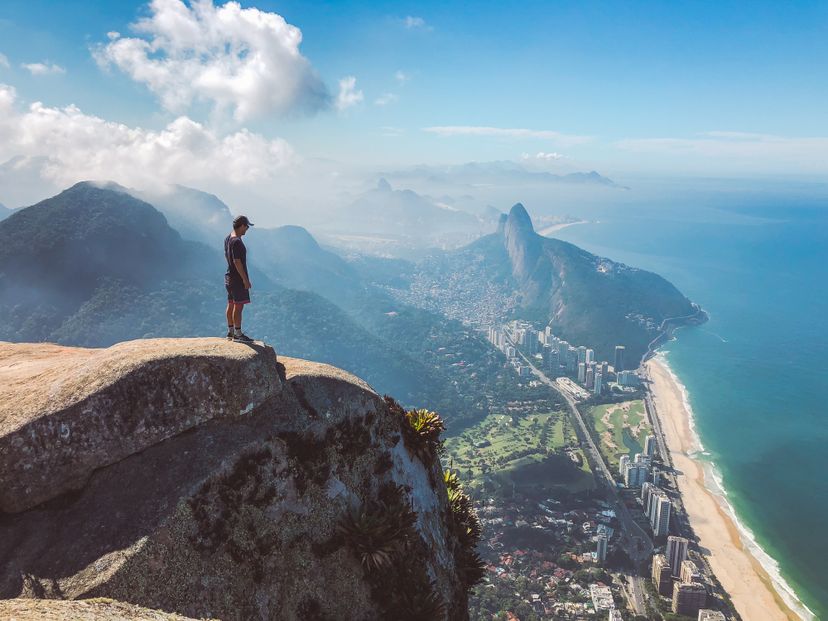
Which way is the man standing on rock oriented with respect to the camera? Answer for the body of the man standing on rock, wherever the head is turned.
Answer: to the viewer's right

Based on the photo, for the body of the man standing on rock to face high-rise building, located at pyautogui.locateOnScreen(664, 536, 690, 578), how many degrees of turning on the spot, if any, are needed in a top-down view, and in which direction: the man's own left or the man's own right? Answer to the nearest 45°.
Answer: approximately 45° to the man's own left

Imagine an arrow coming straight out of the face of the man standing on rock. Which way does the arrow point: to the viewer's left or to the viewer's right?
to the viewer's right

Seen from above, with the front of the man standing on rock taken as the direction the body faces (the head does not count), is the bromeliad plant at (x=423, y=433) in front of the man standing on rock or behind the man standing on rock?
in front

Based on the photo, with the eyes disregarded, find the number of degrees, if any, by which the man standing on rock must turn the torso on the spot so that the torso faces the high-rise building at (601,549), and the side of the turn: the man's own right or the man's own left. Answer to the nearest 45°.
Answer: approximately 45° to the man's own left
